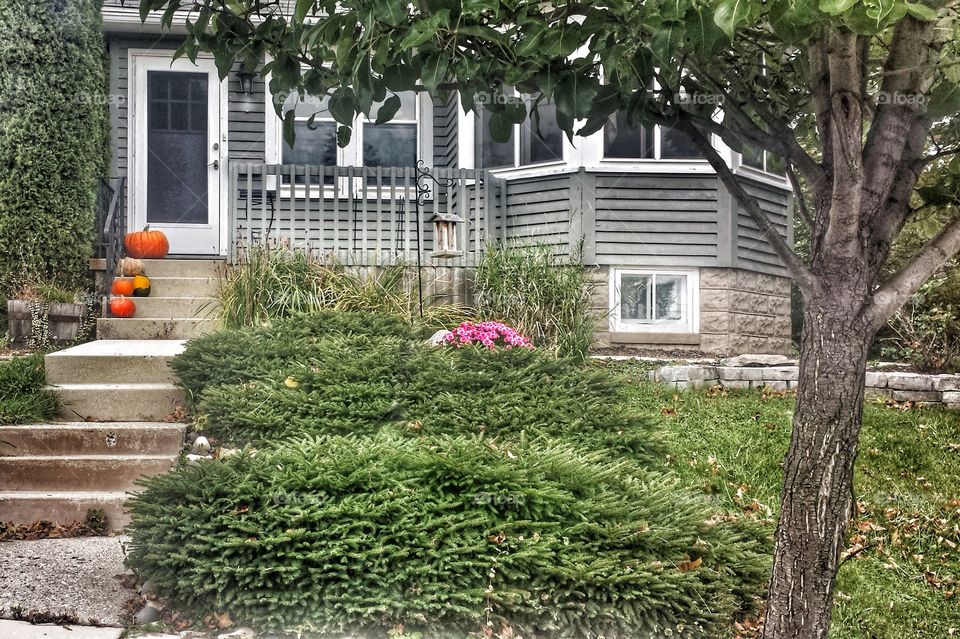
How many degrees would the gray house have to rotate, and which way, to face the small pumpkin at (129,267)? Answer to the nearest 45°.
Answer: approximately 90° to its right

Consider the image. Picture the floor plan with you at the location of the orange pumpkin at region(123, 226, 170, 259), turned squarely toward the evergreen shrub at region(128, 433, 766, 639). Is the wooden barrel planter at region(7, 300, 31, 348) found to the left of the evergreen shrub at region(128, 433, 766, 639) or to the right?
right

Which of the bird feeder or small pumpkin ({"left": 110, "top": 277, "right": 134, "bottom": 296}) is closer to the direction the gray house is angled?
the bird feeder

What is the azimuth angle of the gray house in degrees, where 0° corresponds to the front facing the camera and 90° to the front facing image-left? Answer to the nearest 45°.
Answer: approximately 0°

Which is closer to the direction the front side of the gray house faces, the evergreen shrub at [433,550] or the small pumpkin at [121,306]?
the evergreen shrub

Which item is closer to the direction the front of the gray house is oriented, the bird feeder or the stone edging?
the bird feeder

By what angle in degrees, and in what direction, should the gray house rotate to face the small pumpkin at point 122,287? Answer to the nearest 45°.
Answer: approximately 45° to its right

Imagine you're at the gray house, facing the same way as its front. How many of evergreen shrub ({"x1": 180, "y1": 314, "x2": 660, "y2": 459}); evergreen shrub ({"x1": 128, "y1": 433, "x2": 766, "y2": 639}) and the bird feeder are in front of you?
3

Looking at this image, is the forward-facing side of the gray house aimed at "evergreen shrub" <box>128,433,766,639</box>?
yes

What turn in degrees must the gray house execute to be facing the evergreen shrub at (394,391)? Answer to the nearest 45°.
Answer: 0° — it already faces it
